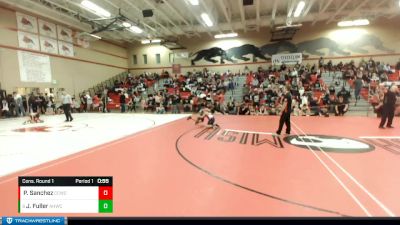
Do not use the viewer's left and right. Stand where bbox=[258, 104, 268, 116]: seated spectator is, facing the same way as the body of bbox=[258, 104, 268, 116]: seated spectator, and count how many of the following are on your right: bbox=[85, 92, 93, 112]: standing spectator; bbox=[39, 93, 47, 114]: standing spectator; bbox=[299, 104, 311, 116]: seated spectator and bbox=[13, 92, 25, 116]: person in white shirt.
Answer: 3

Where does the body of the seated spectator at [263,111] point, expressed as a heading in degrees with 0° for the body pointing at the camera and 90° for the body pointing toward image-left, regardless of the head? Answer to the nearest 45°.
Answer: approximately 0°

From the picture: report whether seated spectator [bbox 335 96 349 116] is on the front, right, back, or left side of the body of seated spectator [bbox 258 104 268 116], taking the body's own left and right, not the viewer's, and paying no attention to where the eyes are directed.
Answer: left

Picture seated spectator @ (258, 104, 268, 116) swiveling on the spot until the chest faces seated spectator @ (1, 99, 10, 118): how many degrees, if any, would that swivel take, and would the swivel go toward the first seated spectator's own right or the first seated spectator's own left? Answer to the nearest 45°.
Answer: approximately 90° to the first seated spectator's own right

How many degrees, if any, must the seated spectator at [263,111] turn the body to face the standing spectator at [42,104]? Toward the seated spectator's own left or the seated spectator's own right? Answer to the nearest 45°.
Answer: approximately 90° to the seated spectator's own right

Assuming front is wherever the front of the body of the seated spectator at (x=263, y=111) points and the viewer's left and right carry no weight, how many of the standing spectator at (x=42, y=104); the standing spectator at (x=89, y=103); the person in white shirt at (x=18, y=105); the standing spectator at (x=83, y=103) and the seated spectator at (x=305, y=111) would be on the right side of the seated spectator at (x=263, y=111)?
4

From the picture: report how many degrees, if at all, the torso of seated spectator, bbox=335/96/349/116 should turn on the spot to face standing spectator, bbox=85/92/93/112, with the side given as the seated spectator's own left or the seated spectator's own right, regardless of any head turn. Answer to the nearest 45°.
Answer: approximately 45° to the seated spectator's own right

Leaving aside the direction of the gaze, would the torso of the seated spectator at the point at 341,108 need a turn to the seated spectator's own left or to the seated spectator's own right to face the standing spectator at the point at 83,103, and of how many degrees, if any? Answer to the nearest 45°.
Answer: approximately 45° to the seated spectator's own right

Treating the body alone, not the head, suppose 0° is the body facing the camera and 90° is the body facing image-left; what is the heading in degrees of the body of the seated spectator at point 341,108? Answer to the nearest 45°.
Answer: approximately 45°

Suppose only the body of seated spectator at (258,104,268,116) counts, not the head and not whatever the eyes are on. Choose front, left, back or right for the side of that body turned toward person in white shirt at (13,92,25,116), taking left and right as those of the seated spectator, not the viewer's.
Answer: right
